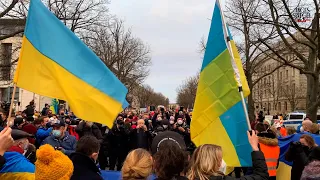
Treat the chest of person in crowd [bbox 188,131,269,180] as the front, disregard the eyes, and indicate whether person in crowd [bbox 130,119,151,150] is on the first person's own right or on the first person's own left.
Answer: on the first person's own left

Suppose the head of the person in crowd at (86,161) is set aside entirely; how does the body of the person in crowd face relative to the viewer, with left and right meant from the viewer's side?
facing away from the viewer and to the right of the viewer

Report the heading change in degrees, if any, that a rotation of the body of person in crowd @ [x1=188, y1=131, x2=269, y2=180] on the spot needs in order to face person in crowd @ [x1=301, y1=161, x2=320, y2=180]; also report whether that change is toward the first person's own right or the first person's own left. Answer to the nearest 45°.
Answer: approximately 45° to the first person's own right

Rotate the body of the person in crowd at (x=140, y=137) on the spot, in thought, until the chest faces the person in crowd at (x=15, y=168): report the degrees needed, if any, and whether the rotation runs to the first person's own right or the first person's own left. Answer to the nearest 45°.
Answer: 0° — they already face them

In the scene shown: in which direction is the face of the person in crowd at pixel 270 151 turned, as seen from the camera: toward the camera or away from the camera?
away from the camera

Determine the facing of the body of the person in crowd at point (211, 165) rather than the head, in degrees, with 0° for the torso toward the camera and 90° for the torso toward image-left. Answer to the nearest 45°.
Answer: approximately 225°

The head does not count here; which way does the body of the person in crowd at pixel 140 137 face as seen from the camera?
toward the camera

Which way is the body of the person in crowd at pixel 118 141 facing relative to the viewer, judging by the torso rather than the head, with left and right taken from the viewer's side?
facing the viewer

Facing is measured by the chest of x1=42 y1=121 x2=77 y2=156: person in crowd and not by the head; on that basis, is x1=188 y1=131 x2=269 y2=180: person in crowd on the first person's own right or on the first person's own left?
on the first person's own left
